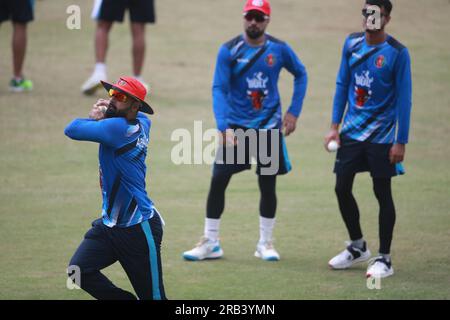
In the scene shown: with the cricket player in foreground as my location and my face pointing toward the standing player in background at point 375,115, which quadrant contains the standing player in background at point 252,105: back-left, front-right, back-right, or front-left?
front-left

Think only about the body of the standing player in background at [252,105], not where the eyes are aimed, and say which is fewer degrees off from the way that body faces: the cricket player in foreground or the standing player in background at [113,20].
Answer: the cricket player in foreground

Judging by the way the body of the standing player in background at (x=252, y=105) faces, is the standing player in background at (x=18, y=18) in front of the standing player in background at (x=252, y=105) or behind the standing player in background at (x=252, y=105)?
behind

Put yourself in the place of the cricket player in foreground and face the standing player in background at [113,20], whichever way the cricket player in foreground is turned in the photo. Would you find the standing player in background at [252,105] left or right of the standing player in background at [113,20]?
right

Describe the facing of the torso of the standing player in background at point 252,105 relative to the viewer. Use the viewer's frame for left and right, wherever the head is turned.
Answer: facing the viewer

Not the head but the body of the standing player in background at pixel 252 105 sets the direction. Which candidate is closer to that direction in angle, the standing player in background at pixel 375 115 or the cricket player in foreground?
the cricket player in foreground

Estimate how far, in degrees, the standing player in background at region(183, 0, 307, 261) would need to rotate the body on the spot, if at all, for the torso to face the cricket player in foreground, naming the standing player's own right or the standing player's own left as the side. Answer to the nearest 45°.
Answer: approximately 45° to the standing player's own right

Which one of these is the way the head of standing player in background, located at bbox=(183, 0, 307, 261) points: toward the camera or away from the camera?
toward the camera

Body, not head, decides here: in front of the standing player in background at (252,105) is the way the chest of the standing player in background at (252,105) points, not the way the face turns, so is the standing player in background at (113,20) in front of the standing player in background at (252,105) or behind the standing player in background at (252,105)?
behind

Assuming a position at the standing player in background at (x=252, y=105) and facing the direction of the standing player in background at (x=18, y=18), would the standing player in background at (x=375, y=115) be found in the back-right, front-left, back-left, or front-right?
back-right

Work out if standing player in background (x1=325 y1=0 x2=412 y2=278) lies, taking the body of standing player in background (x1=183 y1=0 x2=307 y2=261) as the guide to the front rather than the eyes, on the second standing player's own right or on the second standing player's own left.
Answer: on the second standing player's own left
